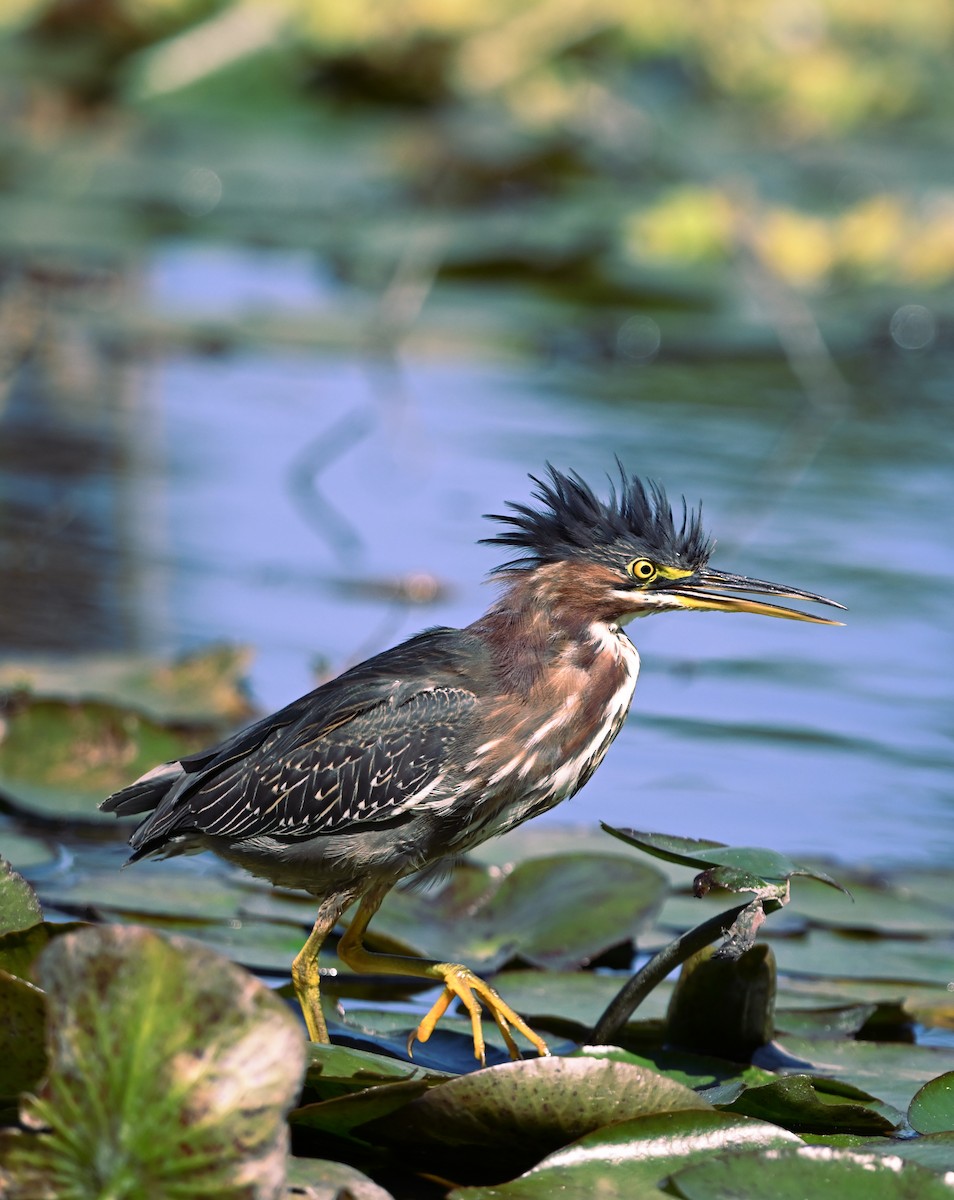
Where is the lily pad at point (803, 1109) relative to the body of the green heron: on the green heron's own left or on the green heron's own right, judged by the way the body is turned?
on the green heron's own right

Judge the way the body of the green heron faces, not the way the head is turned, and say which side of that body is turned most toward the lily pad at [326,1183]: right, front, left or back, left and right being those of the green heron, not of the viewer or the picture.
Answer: right

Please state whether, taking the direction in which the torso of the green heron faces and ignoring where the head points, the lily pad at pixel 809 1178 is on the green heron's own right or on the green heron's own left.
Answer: on the green heron's own right

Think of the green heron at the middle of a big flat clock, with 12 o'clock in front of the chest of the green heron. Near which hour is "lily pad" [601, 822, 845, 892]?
The lily pad is roughly at 12 o'clock from the green heron.

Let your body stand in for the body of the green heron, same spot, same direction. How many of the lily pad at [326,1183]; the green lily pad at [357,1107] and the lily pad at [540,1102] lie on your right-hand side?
3

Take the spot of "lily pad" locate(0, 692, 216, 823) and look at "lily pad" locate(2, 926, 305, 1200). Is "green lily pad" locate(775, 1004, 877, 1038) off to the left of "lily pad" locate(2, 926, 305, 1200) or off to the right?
left

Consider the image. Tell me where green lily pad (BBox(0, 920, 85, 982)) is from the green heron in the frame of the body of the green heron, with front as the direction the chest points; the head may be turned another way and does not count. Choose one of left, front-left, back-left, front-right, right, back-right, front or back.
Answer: back-right

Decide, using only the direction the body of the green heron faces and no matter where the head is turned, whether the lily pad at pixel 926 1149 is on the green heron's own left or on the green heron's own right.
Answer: on the green heron's own right

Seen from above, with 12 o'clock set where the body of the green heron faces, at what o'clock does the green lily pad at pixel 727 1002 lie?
The green lily pad is roughly at 1 o'clock from the green heron.

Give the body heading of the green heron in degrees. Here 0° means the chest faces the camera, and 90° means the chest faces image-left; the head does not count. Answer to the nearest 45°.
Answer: approximately 270°

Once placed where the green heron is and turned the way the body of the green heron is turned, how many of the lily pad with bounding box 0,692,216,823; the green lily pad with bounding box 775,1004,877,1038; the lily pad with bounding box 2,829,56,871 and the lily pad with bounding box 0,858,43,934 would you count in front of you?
1

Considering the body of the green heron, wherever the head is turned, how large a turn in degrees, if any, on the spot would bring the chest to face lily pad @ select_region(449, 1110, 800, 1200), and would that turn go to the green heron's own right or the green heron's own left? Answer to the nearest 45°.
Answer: approximately 90° to the green heron's own right

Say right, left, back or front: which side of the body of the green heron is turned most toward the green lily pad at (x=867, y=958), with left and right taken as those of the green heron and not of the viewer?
front

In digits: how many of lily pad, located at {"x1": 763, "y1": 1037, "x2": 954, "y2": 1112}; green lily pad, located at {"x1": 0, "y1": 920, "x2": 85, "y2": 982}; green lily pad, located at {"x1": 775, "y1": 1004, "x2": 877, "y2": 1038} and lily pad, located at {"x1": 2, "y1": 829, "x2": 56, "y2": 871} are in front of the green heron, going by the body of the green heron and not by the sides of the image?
2

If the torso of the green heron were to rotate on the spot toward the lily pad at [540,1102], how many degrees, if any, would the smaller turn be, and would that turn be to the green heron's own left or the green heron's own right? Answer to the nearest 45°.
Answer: approximately 90° to the green heron's own right
